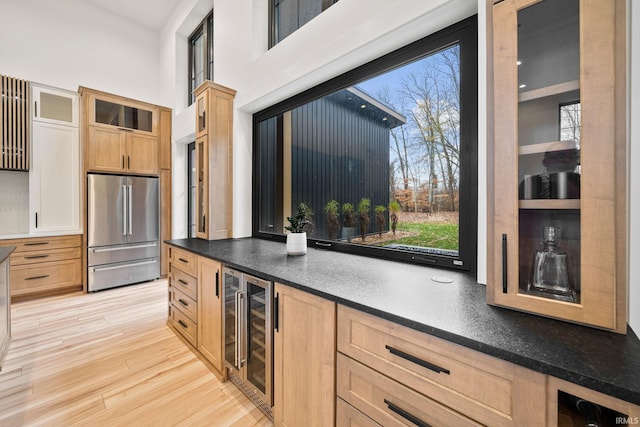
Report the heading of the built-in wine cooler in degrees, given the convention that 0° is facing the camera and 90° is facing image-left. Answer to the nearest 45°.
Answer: approximately 45°

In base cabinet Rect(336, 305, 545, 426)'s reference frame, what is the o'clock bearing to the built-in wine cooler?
The built-in wine cooler is roughly at 2 o'clock from the base cabinet.

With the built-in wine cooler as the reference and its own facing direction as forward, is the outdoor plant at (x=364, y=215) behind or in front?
behind

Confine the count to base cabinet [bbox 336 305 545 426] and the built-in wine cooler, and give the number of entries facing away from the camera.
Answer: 0

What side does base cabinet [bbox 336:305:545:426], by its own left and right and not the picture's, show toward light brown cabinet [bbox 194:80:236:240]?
right

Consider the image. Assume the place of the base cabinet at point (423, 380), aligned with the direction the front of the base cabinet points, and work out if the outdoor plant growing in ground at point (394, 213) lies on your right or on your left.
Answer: on your right

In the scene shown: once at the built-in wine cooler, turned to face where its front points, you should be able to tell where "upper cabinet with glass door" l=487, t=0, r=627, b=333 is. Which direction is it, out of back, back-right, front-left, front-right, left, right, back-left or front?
left

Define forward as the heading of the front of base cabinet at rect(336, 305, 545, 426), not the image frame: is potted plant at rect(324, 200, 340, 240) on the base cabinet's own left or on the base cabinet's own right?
on the base cabinet's own right

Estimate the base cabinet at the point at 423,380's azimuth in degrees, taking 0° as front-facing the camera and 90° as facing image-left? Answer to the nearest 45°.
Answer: approximately 45°

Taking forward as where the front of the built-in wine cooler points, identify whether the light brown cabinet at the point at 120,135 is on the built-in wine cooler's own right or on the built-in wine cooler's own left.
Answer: on the built-in wine cooler's own right

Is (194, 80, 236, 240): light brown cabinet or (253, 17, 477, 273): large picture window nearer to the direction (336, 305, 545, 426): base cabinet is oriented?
the light brown cabinet
